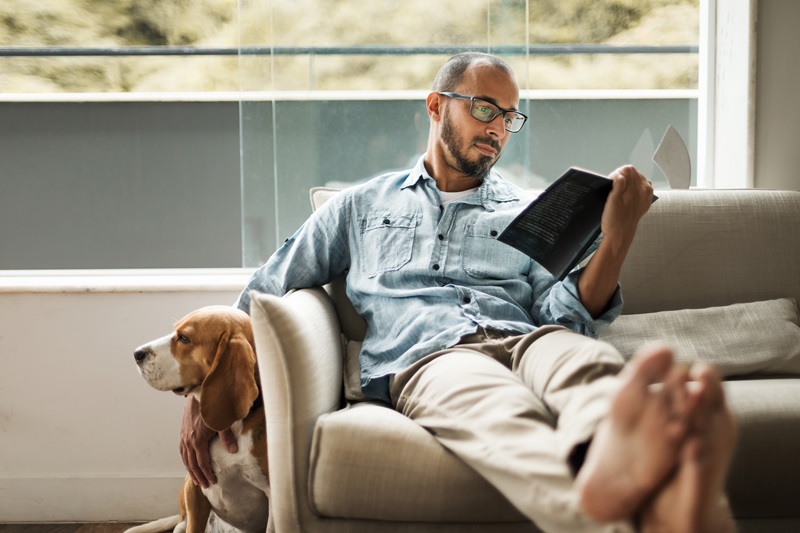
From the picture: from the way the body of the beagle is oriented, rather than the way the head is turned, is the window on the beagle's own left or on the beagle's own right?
on the beagle's own right

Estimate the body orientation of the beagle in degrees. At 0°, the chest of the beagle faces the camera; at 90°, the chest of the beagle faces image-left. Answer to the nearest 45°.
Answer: approximately 90°

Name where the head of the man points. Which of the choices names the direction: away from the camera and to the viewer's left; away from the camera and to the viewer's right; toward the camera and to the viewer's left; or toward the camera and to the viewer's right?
toward the camera and to the viewer's right
